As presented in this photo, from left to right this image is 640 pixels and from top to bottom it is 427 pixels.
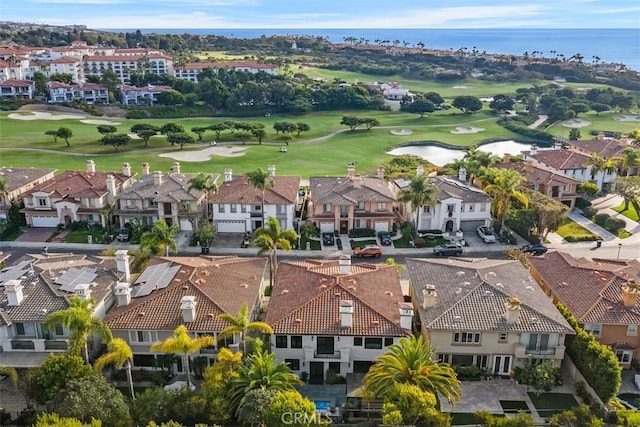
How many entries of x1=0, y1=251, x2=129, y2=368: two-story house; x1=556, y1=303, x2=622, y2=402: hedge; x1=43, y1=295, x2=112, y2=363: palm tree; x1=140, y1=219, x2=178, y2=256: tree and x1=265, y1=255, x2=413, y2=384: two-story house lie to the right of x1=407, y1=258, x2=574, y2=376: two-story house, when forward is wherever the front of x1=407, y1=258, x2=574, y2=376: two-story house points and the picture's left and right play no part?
1

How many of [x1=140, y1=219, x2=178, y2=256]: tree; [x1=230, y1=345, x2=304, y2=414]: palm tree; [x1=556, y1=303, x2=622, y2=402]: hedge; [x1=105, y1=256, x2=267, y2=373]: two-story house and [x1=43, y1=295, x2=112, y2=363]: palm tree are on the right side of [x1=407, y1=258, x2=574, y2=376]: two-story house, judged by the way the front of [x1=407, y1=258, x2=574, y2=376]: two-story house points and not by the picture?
1

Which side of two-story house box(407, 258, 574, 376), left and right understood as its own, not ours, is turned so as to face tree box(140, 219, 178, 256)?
left

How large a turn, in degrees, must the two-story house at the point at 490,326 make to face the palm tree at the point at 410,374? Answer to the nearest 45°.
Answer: approximately 135° to its left

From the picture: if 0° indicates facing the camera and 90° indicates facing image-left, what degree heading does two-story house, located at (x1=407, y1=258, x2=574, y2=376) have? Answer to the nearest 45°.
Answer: approximately 180°

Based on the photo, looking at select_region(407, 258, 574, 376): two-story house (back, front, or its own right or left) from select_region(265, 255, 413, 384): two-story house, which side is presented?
left

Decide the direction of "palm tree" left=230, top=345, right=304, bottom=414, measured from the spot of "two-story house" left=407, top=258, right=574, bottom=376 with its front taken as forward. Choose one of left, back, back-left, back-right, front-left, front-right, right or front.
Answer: back-left

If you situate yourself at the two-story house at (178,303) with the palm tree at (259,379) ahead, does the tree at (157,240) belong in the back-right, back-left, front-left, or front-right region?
back-left

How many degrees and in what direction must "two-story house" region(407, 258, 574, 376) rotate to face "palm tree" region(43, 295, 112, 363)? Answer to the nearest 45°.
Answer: approximately 135° to its left

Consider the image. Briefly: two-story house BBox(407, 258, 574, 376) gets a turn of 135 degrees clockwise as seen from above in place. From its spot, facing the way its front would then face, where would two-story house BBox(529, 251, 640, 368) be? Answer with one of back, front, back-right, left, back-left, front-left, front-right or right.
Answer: left

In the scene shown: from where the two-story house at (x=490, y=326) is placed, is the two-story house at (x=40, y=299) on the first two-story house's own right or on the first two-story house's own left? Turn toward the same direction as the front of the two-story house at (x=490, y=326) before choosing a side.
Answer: on the first two-story house's own left
